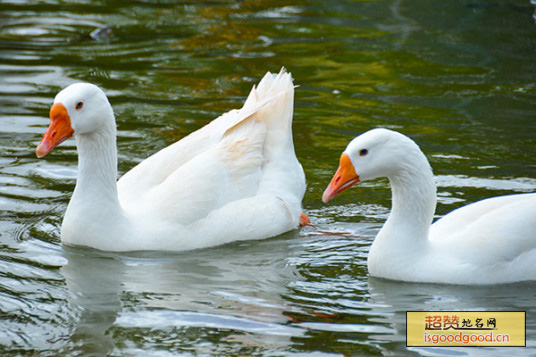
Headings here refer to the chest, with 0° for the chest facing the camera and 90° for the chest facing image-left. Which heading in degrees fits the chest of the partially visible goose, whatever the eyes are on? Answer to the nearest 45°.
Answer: approximately 90°

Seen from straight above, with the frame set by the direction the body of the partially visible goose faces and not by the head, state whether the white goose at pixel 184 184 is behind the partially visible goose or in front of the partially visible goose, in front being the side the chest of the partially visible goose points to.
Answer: in front

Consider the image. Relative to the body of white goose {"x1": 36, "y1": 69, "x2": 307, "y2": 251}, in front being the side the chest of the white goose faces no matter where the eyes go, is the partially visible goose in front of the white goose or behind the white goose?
behind

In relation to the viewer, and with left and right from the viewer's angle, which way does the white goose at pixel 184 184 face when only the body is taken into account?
facing to the left of the viewer

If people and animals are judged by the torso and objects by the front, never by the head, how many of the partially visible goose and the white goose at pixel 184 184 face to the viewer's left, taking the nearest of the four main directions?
2
